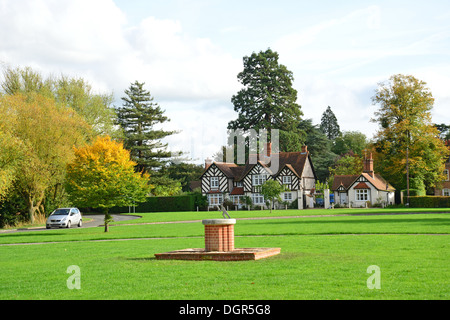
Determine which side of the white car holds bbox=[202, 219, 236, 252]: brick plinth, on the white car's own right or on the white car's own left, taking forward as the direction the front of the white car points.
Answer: on the white car's own left

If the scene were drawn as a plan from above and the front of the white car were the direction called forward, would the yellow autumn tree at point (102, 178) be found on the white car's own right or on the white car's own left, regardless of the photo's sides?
on the white car's own left

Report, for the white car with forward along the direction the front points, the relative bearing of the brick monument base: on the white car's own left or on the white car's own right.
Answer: on the white car's own left
